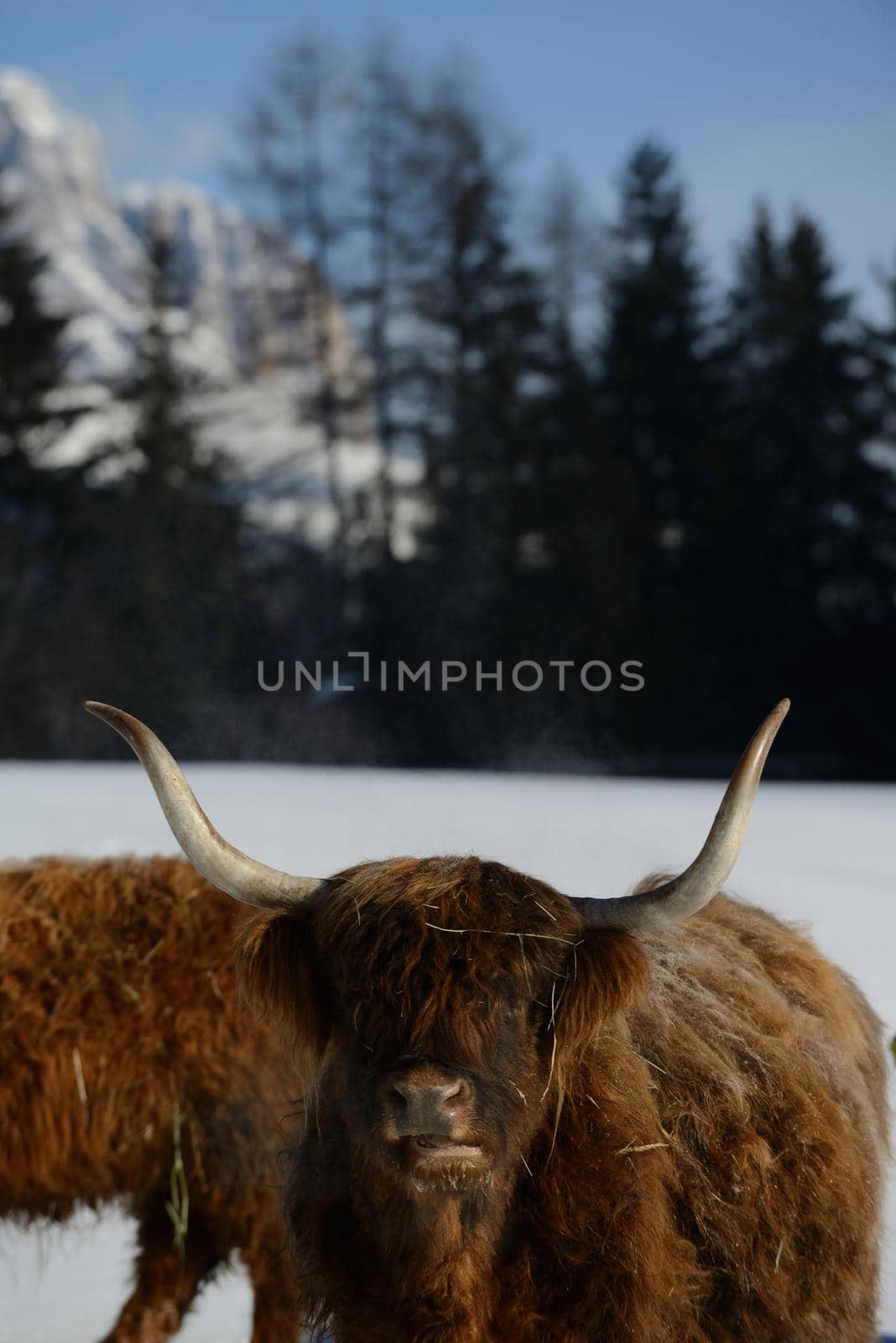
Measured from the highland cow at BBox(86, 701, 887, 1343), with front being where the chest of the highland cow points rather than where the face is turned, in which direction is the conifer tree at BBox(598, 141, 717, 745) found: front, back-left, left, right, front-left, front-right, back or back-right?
back-right

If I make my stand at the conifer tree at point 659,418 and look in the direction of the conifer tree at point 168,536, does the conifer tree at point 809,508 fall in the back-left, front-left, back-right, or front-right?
back-left

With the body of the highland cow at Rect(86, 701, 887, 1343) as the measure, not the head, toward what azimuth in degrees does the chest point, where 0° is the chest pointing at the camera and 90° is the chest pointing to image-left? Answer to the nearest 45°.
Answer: approximately 45°

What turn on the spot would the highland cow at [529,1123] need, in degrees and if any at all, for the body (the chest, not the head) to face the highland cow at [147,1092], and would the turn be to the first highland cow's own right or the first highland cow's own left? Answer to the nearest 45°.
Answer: approximately 90° to the first highland cow's own right

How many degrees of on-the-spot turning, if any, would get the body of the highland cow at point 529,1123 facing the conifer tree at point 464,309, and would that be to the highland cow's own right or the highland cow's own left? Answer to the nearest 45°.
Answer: approximately 135° to the highland cow's own right
